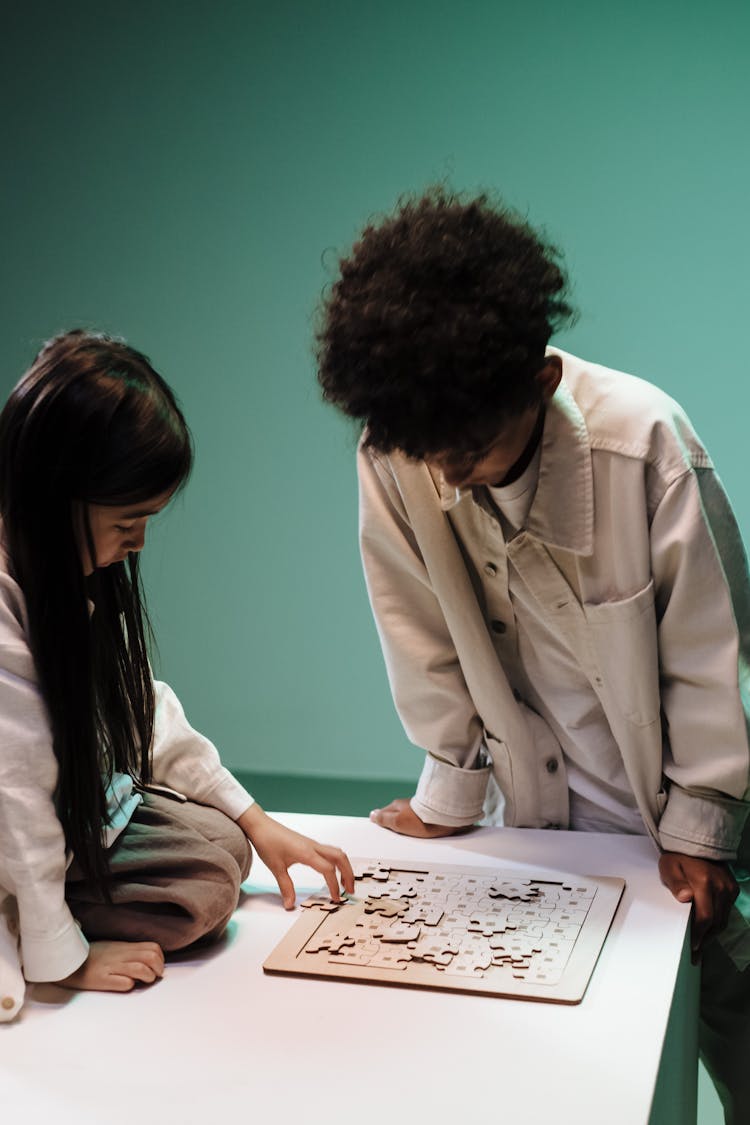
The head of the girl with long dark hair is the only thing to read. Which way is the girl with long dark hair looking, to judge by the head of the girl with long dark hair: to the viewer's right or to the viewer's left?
to the viewer's right

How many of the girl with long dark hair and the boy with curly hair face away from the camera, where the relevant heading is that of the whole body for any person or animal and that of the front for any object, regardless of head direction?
0

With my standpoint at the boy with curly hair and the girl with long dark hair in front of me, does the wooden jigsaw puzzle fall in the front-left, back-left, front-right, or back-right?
front-left

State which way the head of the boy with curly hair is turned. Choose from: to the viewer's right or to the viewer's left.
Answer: to the viewer's left

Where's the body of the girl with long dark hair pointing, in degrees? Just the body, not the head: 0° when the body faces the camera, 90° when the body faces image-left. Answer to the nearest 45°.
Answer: approximately 315°

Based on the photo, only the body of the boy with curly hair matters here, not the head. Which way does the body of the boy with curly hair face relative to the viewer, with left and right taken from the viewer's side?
facing the viewer and to the left of the viewer
